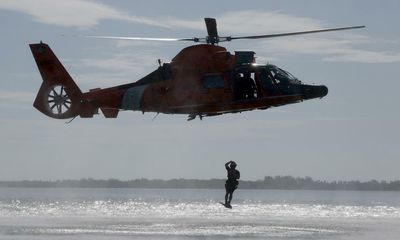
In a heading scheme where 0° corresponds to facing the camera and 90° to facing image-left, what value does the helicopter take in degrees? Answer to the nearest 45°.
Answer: approximately 270°
